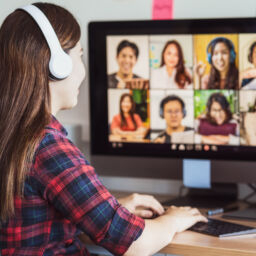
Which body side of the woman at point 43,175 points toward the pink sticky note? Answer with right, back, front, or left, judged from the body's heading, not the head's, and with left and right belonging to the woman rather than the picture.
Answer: front

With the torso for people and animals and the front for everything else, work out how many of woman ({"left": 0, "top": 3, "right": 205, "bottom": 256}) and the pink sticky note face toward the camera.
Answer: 1

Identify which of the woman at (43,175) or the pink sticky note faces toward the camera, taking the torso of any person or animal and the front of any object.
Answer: the pink sticky note

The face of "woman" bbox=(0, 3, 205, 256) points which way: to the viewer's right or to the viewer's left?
to the viewer's right

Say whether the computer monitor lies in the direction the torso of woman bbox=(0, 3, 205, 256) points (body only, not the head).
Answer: yes

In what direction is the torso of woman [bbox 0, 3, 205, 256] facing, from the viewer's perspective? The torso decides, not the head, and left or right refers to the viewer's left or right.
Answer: facing away from the viewer and to the right of the viewer
